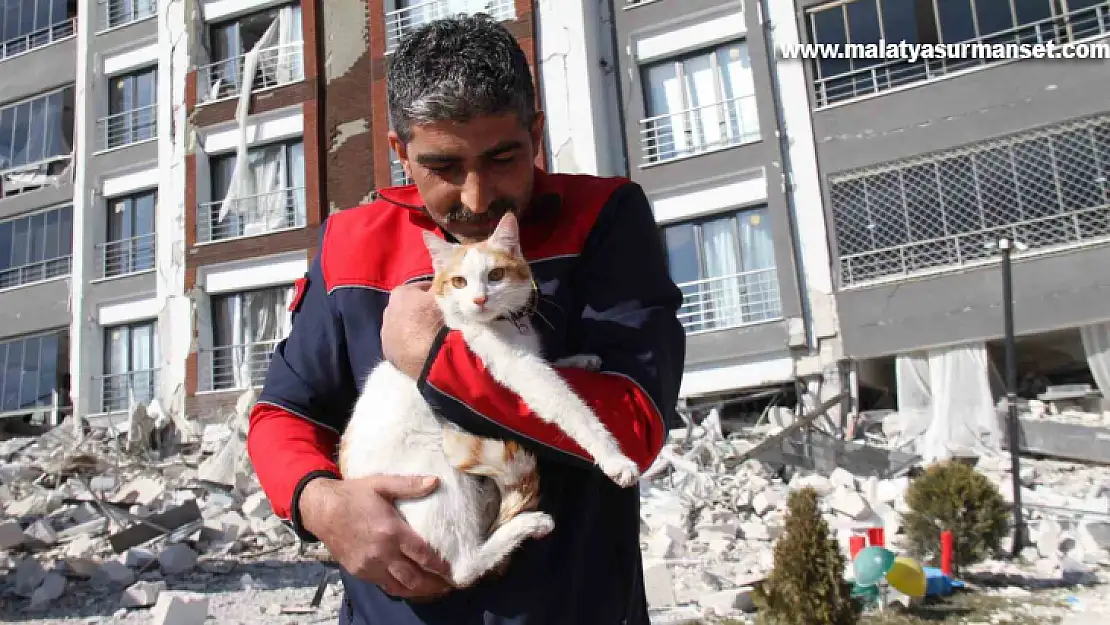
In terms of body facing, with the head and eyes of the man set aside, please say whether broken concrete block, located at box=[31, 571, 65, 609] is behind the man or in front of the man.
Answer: behind

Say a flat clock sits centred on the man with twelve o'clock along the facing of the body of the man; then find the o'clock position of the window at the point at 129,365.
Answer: The window is roughly at 5 o'clock from the man.

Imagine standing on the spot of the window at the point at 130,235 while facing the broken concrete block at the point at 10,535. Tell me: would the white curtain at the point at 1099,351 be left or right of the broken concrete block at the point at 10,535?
left

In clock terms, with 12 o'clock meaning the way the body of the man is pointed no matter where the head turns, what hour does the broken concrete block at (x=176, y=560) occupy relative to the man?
The broken concrete block is roughly at 5 o'clock from the man.

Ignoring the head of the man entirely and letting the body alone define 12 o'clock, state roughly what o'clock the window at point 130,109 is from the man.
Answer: The window is roughly at 5 o'clock from the man.

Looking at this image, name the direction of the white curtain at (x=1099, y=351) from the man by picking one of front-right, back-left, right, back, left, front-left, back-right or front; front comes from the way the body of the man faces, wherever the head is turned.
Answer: back-left

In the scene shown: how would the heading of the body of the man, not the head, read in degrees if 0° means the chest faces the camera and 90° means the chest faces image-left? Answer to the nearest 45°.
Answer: approximately 0°

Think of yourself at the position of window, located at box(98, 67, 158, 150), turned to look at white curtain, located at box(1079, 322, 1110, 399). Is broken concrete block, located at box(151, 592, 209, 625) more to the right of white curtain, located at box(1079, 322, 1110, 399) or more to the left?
right

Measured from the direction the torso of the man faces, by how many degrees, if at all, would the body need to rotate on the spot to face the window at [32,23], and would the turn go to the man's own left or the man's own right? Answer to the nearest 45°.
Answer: approximately 135° to the man's own right

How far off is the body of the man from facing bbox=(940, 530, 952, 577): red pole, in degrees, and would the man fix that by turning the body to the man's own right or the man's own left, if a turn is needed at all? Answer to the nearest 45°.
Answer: approximately 135° to the man's own left

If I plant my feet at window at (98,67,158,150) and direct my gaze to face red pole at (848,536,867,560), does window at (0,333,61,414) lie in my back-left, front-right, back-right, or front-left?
back-right
